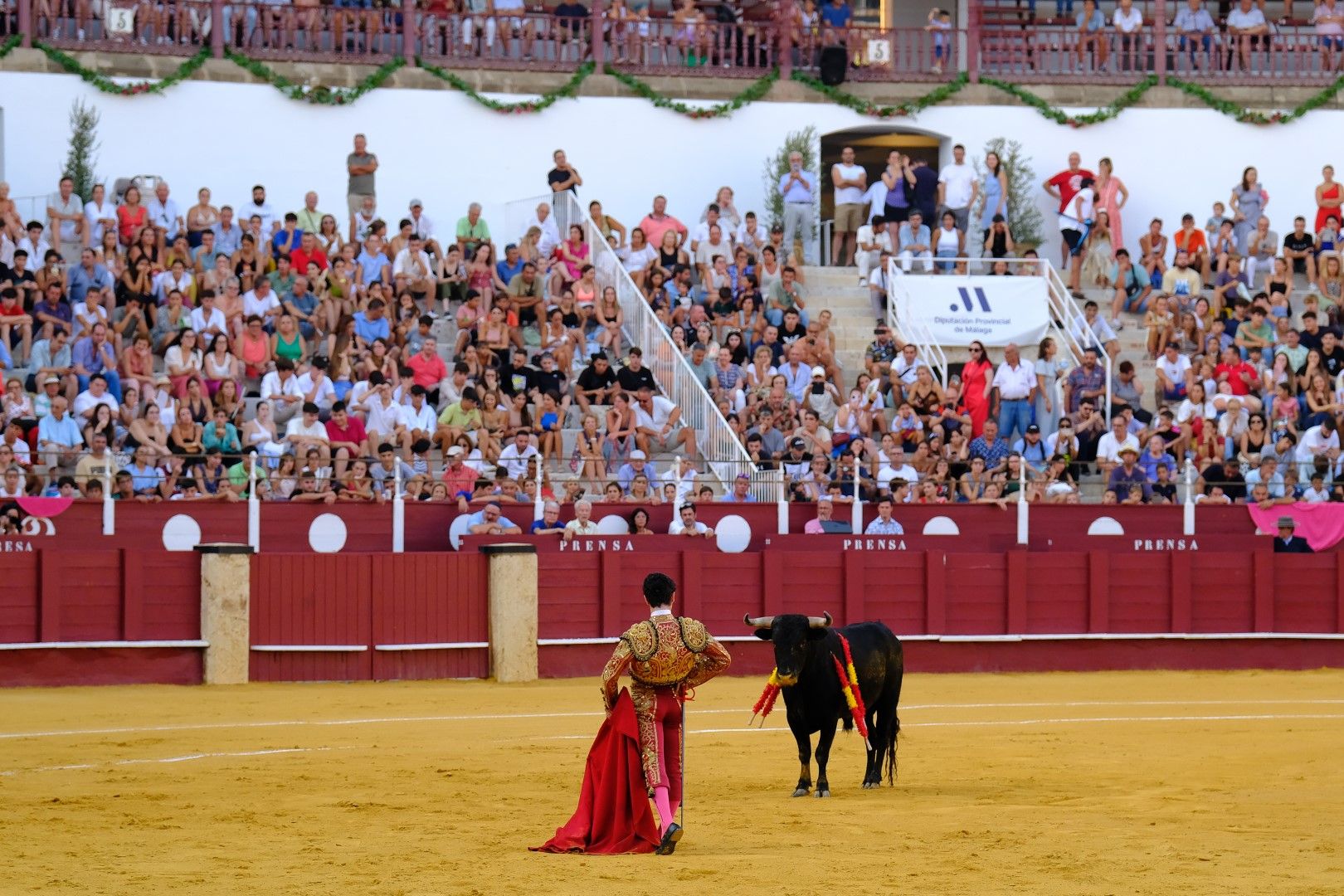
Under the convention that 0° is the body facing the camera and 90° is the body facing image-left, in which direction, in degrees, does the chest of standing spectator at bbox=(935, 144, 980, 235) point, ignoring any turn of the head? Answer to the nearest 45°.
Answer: approximately 0°

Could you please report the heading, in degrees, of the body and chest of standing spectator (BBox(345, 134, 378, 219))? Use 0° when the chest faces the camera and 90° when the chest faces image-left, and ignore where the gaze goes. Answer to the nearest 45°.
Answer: approximately 0°

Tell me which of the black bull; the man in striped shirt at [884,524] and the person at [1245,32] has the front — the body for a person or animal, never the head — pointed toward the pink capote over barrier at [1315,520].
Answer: the person

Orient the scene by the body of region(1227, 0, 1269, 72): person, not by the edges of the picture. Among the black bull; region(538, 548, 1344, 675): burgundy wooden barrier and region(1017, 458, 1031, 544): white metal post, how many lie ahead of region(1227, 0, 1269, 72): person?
3

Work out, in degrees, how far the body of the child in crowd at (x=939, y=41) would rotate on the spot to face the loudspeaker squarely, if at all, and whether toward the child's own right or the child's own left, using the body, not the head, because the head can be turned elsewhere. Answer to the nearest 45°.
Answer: approximately 45° to the child's own right

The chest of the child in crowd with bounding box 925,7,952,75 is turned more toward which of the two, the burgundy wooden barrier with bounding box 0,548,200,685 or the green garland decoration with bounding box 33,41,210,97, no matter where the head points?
the burgundy wooden barrier

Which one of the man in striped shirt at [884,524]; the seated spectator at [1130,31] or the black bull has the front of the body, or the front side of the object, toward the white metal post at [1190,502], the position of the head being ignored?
the seated spectator

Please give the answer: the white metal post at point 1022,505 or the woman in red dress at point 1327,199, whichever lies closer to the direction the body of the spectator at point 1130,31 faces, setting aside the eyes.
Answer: the white metal post

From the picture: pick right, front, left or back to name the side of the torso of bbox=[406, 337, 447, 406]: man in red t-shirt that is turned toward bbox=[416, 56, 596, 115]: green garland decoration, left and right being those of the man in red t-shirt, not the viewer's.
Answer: back
